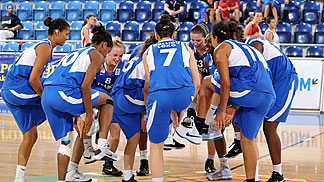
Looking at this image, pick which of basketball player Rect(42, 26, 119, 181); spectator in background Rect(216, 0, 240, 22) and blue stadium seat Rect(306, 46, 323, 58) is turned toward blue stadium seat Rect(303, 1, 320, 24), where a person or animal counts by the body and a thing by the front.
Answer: the basketball player

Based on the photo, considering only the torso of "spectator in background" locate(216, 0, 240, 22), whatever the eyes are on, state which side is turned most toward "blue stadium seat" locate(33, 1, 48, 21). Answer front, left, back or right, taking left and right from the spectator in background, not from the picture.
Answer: right

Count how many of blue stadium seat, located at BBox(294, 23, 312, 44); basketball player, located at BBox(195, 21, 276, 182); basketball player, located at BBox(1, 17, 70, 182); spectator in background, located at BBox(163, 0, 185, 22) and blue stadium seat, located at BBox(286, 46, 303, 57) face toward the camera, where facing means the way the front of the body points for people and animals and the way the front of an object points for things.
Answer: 3

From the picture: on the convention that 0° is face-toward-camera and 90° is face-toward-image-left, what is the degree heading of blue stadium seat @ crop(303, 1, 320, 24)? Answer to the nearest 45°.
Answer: approximately 0°

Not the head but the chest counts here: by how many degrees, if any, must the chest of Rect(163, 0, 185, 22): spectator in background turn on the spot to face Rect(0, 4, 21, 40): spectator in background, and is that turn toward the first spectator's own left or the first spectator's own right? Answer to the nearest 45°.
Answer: approximately 90° to the first spectator's own right

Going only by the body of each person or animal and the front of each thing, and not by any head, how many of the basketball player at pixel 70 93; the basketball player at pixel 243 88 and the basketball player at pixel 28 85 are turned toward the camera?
0

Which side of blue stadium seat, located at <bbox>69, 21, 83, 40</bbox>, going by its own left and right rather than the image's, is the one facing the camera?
front

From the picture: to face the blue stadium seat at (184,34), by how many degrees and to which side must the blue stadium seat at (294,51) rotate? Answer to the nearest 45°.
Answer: approximately 90° to its right

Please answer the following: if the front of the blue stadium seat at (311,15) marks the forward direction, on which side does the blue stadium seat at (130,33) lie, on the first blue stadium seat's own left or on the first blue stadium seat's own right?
on the first blue stadium seat's own right

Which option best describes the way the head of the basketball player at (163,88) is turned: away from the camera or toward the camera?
away from the camera

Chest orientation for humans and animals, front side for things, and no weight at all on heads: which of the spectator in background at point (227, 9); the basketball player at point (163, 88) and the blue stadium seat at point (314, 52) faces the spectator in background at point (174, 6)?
the basketball player

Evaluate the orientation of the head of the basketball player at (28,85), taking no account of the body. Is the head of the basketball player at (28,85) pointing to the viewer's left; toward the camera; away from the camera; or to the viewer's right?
to the viewer's right

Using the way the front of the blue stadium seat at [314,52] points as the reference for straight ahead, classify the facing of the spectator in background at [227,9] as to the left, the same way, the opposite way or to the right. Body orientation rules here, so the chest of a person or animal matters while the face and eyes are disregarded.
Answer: the same way

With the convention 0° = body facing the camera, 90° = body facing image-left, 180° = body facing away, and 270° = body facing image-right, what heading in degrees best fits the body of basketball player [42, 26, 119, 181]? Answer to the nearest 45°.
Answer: approximately 225°

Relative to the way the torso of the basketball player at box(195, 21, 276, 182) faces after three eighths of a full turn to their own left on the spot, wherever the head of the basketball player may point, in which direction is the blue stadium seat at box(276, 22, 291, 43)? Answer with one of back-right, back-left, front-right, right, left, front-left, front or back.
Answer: back

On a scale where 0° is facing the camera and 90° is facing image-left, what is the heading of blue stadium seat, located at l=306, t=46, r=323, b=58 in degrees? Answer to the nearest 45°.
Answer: approximately 0°

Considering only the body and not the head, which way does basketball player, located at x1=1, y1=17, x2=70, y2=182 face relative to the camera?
to the viewer's right

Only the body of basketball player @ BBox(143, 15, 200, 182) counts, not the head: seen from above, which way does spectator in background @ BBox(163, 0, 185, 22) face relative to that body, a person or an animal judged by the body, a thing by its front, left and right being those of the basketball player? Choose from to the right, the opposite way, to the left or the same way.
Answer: the opposite way

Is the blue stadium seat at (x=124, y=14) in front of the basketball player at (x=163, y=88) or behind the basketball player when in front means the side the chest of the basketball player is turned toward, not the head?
in front
